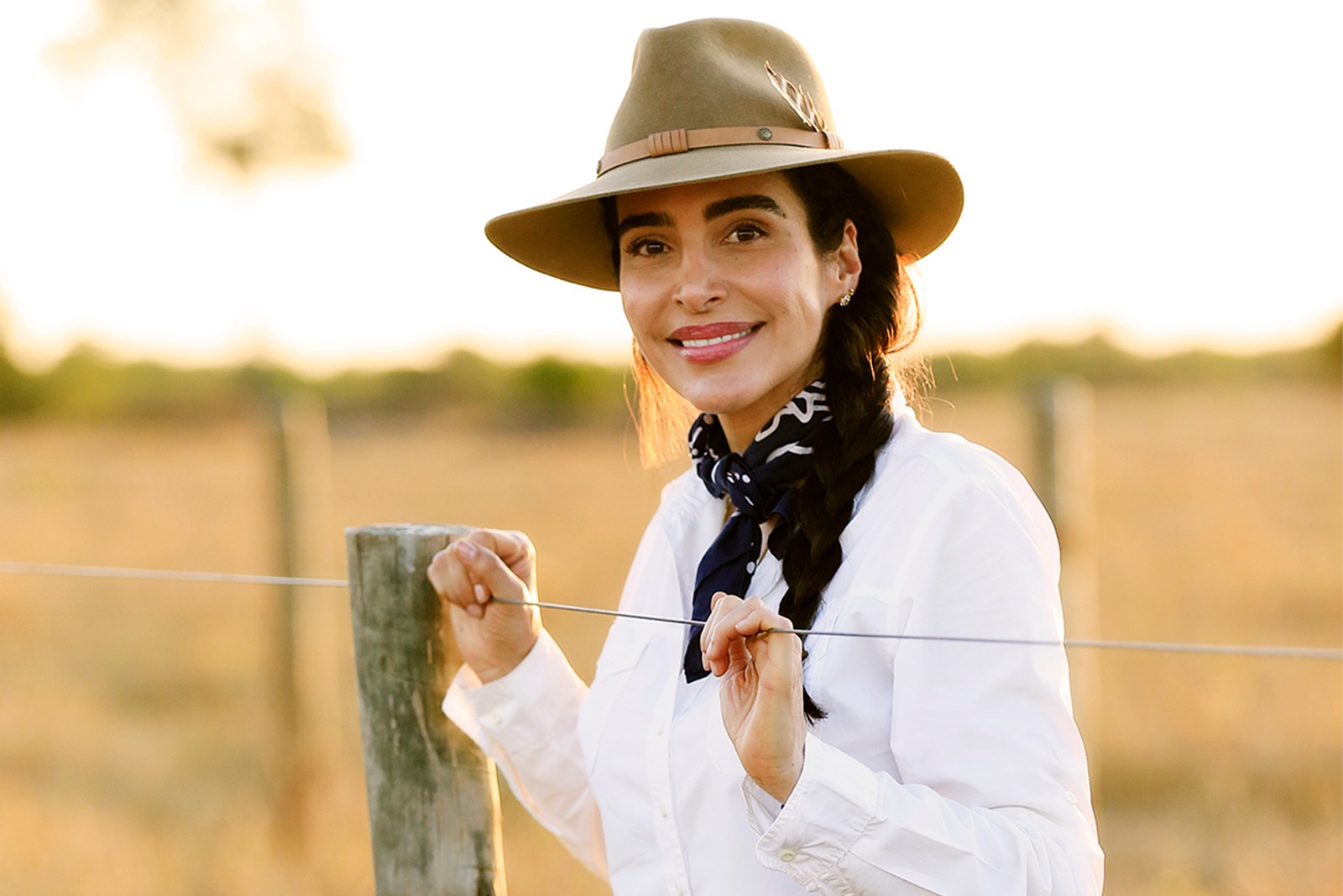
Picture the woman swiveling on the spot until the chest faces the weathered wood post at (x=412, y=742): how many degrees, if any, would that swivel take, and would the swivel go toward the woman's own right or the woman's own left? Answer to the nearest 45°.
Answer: approximately 45° to the woman's own right

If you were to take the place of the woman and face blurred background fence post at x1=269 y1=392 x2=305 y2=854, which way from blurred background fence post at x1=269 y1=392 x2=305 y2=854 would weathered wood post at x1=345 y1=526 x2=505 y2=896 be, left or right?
left

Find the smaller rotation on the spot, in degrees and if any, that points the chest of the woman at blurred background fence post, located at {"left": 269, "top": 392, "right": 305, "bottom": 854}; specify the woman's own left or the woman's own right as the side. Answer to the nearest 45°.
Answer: approximately 90° to the woman's own right

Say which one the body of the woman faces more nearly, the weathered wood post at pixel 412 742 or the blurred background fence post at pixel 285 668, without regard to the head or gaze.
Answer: the weathered wood post

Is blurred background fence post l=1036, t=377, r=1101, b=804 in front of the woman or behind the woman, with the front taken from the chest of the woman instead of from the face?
behind

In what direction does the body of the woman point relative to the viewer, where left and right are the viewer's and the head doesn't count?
facing the viewer and to the left of the viewer

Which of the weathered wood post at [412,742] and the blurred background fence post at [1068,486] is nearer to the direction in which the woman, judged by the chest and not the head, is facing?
the weathered wood post
